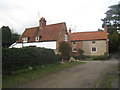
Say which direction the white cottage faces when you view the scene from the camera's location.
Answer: facing the viewer and to the left of the viewer
